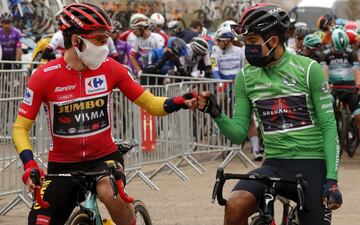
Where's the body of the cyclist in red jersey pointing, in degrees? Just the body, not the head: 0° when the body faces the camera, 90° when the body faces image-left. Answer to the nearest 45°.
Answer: approximately 0°

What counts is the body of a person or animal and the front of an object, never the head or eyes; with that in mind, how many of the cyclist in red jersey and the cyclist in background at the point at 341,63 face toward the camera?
2

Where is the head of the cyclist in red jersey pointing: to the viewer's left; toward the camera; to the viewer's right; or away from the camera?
to the viewer's right

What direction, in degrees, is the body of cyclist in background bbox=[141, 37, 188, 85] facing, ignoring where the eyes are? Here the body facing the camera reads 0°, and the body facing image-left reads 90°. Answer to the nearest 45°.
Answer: approximately 315°

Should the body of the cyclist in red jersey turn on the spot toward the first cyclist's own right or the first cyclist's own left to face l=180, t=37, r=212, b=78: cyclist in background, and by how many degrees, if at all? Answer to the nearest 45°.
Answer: approximately 180°
